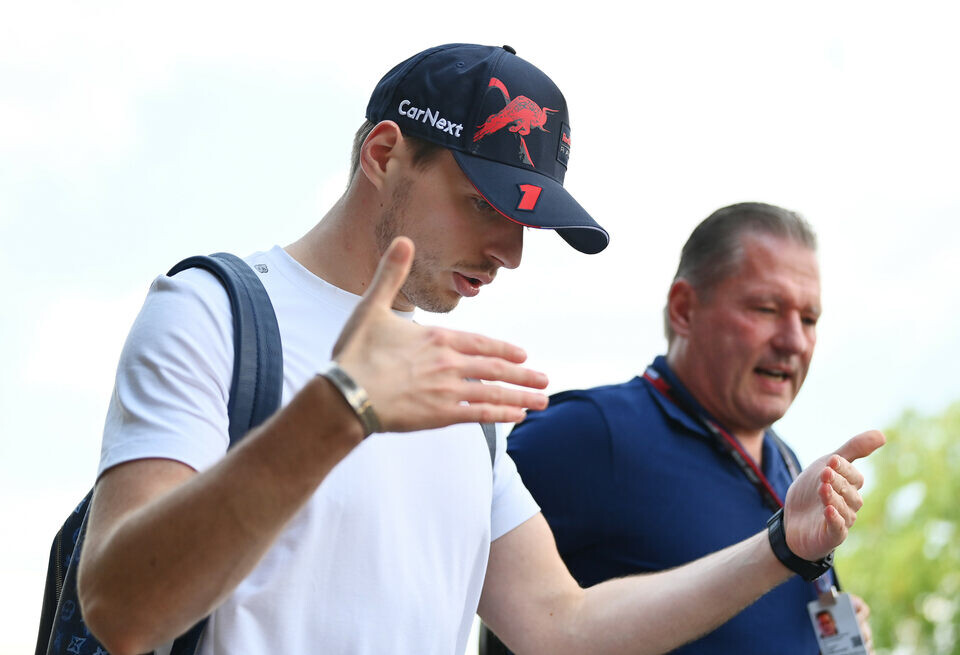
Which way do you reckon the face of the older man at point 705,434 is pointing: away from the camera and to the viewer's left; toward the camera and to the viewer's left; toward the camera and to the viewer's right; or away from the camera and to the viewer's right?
toward the camera and to the viewer's right

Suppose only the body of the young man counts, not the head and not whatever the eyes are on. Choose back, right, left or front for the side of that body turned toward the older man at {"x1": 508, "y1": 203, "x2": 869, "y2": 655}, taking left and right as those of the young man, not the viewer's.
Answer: left

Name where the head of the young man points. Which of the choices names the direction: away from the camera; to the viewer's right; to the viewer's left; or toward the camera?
to the viewer's right

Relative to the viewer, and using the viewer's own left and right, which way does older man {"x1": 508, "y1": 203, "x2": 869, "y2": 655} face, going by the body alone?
facing the viewer and to the right of the viewer

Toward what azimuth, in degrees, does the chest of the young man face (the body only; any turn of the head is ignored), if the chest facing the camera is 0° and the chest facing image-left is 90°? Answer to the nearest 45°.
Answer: approximately 315°

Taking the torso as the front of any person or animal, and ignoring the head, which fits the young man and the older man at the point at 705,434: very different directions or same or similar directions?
same or similar directions

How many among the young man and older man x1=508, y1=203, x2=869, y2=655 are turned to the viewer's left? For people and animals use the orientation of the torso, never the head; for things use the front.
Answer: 0

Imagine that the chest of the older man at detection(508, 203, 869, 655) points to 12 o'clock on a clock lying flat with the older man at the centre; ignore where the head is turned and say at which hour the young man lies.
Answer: The young man is roughly at 2 o'clock from the older man.
